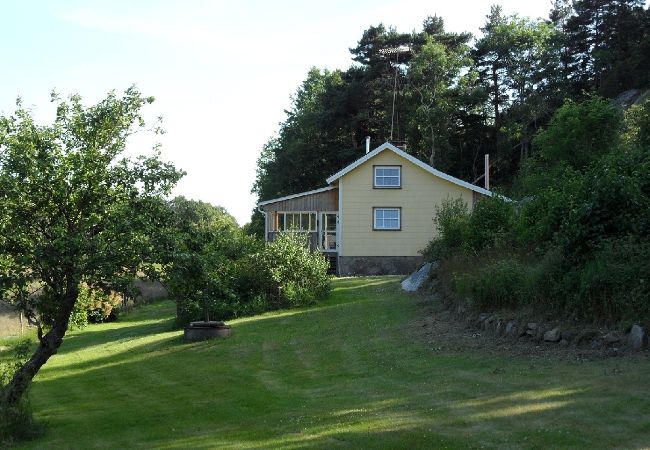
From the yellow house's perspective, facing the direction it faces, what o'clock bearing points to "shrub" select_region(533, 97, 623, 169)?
The shrub is roughly at 8 o'clock from the yellow house.

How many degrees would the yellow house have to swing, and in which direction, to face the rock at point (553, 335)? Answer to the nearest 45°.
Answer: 0° — it already faces it

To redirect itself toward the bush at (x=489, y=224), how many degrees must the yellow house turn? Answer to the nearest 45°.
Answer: approximately 90° to its left

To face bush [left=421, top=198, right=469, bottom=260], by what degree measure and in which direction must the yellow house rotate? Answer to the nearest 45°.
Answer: approximately 90° to its left

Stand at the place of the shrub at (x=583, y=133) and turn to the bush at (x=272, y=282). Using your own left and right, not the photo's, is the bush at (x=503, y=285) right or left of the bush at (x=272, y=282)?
left

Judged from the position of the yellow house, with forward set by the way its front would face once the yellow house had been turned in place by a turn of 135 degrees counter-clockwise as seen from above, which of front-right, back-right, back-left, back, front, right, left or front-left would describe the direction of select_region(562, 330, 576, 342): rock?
back-right
